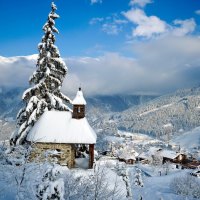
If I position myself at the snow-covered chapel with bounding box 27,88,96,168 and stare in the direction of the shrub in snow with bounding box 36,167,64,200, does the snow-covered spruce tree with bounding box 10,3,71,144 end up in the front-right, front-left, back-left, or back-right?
back-right

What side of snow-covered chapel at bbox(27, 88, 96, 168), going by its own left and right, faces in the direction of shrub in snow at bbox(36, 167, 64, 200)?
right

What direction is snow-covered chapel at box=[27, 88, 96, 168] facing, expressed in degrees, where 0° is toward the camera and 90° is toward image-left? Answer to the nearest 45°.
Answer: approximately 270°

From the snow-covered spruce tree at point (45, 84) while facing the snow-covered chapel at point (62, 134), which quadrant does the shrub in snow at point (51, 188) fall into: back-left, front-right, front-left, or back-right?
front-right

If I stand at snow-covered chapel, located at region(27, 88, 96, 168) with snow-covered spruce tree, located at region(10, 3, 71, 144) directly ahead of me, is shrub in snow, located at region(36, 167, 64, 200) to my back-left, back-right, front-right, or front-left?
back-left
